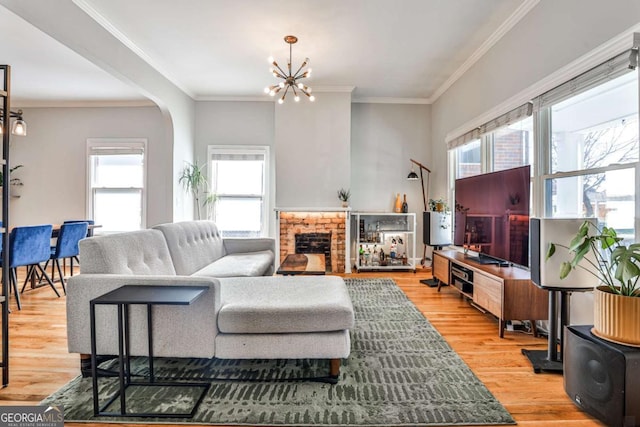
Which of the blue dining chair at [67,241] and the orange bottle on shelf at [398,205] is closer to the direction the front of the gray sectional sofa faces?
the orange bottle on shelf

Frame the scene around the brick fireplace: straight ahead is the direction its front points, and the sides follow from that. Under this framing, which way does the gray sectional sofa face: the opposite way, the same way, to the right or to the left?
to the left

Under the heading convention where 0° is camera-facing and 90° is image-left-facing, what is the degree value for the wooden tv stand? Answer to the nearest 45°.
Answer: approximately 45°

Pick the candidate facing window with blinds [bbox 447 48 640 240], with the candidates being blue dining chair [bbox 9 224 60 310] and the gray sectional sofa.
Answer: the gray sectional sofa

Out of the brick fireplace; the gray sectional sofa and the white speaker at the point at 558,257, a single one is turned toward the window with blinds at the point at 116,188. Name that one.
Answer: the white speaker

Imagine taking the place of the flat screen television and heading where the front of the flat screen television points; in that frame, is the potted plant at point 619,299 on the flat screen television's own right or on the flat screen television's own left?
on the flat screen television's own left

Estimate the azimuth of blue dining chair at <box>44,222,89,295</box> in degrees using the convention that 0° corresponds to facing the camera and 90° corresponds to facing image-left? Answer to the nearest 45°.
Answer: approximately 135°

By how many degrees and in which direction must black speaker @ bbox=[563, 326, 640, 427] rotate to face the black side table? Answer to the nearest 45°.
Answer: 0° — it already faces it

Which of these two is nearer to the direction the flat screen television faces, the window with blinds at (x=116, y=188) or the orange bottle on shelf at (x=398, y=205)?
the window with blinds

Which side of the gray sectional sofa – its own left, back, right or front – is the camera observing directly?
right

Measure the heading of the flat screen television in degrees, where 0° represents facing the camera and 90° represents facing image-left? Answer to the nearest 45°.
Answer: approximately 45°

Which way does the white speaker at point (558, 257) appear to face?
to the viewer's left

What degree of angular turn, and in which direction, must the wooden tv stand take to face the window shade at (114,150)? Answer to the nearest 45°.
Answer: approximately 45° to its right

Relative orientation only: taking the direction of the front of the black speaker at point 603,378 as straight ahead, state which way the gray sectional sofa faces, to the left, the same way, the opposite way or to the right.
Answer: the opposite way
